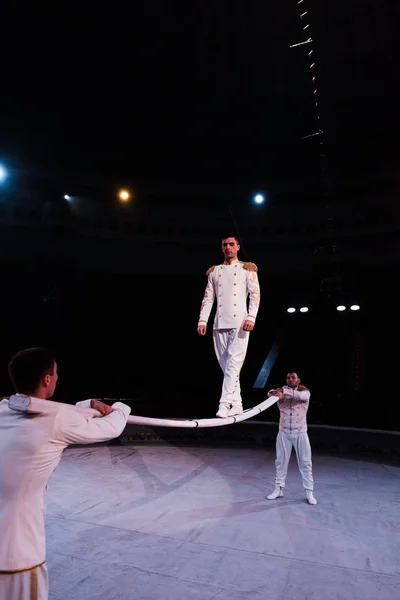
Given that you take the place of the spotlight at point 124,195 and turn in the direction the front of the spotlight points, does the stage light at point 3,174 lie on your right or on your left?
on your right

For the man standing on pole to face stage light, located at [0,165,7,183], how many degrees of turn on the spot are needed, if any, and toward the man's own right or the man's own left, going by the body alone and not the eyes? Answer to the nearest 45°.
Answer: approximately 135° to the man's own right

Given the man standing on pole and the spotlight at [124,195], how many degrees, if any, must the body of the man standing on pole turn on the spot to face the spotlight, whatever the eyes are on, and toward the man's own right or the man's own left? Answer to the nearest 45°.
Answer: approximately 135° to the man's own right

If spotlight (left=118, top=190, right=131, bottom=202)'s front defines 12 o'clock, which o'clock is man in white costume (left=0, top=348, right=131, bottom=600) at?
The man in white costume is roughly at 12 o'clock from the spotlight.

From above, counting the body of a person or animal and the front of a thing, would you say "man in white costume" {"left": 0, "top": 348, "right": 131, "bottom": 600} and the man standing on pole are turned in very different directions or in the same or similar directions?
very different directions

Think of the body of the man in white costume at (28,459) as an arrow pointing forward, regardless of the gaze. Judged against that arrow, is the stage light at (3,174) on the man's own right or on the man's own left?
on the man's own left

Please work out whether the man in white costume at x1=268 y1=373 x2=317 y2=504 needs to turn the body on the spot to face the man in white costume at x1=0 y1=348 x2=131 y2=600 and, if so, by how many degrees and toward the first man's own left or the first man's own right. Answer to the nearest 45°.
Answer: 0° — they already face them

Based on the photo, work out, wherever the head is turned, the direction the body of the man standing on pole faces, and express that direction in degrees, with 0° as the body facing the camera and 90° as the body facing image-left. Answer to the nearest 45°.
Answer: approximately 0°

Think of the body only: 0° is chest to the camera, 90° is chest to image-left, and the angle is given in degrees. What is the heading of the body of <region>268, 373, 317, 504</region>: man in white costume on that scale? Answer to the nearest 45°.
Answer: approximately 0°

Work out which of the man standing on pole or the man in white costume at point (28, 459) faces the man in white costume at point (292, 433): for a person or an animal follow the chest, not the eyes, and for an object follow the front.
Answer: the man in white costume at point (28, 459)

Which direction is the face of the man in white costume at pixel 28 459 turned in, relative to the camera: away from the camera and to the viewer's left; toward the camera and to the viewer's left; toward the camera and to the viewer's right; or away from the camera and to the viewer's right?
away from the camera and to the viewer's right
